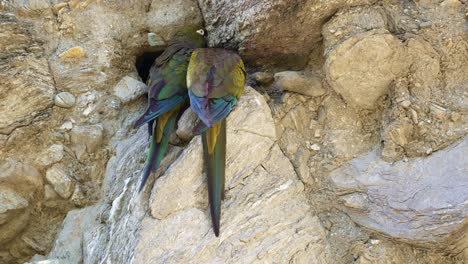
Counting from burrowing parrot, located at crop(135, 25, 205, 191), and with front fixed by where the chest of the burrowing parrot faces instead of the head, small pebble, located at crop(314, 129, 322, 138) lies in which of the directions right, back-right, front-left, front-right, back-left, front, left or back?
right

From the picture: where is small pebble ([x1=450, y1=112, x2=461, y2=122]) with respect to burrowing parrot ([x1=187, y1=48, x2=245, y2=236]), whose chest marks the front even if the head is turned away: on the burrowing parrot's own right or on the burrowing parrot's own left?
on the burrowing parrot's own right

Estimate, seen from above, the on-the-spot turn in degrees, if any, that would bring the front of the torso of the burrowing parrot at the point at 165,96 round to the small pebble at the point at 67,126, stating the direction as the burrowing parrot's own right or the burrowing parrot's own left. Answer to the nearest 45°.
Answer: approximately 90° to the burrowing parrot's own left

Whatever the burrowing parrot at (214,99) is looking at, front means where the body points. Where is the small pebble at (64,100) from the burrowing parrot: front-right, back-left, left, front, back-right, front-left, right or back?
front-left

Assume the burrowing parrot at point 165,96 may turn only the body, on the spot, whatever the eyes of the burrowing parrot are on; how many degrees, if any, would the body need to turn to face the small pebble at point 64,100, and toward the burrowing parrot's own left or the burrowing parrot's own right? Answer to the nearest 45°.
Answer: approximately 90° to the burrowing parrot's own left

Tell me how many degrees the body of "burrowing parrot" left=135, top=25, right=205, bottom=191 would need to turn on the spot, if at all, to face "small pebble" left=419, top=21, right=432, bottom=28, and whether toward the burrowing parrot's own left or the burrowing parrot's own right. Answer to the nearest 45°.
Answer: approximately 45° to the burrowing parrot's own right

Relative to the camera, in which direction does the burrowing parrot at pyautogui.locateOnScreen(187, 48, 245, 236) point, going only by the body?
away from the camera

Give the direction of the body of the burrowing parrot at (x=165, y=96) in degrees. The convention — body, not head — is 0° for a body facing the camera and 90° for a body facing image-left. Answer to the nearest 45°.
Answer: approximately 225°

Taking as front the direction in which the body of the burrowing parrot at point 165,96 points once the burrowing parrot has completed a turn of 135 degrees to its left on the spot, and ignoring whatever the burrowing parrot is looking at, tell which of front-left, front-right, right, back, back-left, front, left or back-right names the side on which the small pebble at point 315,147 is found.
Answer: back-left

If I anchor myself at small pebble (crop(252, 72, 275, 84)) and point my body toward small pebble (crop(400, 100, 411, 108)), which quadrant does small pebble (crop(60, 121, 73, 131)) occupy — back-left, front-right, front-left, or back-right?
back-right

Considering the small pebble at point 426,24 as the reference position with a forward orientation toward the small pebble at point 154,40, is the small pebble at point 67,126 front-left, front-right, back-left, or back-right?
front-left

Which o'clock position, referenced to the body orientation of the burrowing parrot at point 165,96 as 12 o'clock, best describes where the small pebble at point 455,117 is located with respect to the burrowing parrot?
The small pebble is roughly at 3 o'clock from the burrowing parrot.

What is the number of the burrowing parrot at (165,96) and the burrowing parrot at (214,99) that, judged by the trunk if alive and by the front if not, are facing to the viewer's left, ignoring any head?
0

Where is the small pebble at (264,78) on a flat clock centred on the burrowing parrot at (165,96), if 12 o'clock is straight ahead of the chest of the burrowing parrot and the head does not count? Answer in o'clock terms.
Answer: The small pebble is roughly at 2 o'clock from the burrowing parrot.

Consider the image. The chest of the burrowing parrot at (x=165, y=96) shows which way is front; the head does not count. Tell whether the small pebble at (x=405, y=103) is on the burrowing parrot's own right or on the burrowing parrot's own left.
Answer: on the burrowing parrot's own right
